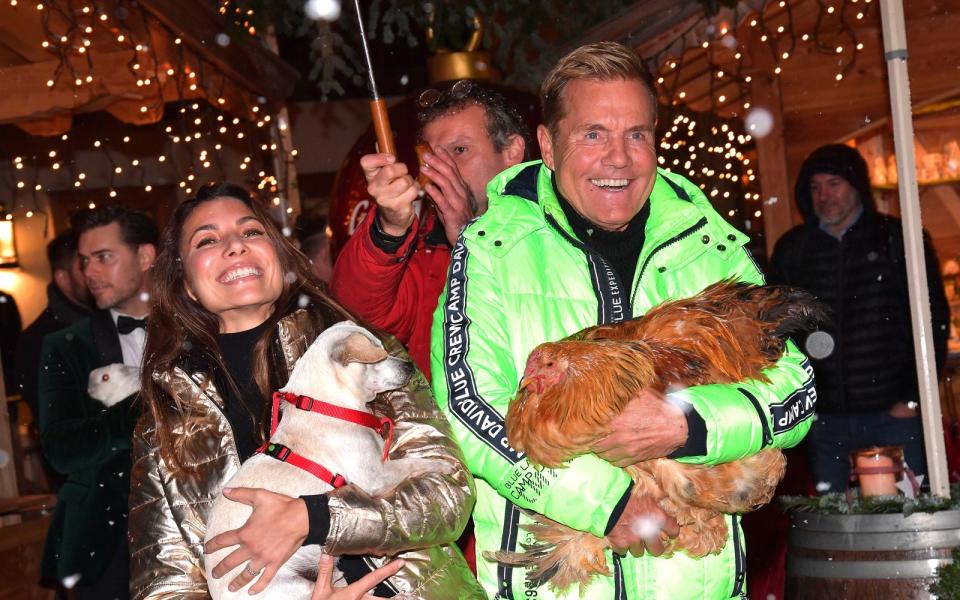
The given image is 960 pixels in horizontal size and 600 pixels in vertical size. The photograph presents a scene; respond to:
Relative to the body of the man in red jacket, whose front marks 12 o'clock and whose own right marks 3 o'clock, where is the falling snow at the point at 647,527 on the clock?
The falling snow is roughly at 10 o'clock from the man in red jacket.

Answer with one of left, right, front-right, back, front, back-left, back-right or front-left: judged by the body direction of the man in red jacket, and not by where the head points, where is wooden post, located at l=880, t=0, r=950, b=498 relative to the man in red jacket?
back-left

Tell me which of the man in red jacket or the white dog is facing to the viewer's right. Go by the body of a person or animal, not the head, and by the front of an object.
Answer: the white dog

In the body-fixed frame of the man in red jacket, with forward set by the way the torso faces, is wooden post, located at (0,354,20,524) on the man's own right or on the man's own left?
on the man's own right

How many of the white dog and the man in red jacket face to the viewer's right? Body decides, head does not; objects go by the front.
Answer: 1

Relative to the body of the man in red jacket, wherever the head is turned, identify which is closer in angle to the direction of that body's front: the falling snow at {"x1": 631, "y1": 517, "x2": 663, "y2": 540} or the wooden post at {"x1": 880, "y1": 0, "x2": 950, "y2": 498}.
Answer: the falling snow

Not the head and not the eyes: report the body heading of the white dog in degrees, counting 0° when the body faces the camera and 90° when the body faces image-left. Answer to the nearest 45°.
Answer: approximately 270°

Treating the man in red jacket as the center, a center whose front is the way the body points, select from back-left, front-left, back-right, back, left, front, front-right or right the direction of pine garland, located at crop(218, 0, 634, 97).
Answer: back-right

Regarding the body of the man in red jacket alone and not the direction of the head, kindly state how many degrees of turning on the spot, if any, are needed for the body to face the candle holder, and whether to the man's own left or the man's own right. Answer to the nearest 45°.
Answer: approximately 135° to the man's own left

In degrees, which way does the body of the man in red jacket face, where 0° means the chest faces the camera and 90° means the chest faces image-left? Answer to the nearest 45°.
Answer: approximately 45°
